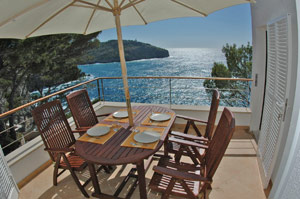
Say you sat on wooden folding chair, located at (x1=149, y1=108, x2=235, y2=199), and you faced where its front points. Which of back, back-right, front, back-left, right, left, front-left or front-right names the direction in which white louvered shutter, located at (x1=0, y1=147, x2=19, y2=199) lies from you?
front

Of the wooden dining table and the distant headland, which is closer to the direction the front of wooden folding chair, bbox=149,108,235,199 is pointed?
the wooden dining table

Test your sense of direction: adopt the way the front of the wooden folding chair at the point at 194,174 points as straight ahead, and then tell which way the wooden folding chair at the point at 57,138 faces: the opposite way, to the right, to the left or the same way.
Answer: the opposite way

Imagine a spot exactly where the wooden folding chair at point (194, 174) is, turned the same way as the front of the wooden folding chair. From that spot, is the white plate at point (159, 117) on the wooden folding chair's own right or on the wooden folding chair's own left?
on the wooden folding chair's own right

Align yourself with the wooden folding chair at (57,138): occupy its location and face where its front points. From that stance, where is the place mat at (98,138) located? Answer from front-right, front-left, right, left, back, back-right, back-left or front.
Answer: front

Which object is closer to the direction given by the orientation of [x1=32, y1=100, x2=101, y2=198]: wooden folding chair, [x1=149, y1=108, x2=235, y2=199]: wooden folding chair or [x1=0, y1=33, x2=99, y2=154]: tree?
the wooden folding chair

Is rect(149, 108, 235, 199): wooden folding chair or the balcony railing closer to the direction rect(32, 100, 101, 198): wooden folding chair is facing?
the wooden folding chair

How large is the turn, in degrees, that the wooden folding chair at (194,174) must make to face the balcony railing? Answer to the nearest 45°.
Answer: approximately 45° to its right

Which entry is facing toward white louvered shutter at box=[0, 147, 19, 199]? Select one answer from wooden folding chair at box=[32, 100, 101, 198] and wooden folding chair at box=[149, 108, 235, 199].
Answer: wooden folding chair at box=[149, 108, 235, 199]

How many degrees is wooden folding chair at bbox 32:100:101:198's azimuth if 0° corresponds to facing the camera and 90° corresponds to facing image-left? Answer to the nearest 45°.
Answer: approximately 315°

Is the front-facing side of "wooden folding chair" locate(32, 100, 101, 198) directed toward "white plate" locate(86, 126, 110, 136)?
yes

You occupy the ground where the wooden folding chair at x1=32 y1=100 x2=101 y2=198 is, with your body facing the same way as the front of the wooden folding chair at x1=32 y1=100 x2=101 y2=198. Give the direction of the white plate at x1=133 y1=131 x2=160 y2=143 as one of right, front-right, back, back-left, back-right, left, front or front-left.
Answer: front

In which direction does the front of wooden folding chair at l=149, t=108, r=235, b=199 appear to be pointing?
to the viewer's left

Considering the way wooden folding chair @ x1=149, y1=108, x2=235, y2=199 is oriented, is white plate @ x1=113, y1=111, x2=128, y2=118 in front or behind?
in front

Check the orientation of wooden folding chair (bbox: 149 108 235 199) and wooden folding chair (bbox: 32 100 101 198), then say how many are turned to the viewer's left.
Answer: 1

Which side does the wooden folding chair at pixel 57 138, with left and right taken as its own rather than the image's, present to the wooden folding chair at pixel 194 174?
front

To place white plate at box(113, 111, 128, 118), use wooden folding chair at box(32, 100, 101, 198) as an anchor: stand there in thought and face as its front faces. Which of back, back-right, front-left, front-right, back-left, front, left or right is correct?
front-left
